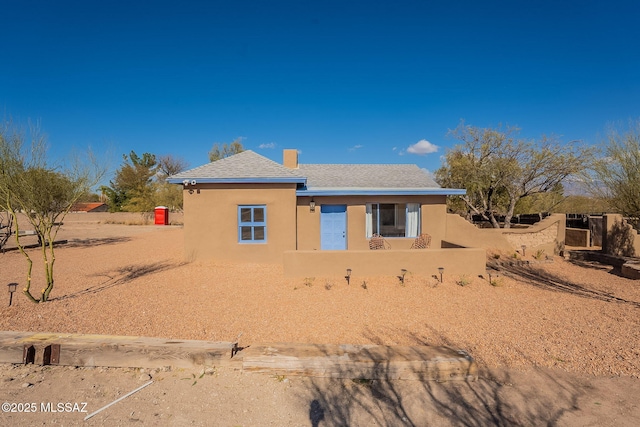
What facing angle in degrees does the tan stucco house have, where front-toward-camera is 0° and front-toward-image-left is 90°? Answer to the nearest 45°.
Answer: approximately 0°

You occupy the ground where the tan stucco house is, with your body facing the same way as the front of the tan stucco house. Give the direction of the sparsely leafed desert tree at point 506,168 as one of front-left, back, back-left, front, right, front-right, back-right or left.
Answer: back-left

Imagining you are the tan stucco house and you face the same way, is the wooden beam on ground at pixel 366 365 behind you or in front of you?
in front

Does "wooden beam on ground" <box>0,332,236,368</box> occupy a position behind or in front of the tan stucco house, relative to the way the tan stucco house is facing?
in front

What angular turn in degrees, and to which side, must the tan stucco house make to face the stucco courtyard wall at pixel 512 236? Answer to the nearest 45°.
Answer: approximately 90° to its left

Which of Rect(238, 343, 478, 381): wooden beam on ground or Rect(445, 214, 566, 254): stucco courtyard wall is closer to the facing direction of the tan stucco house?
the wooden beam on ground
